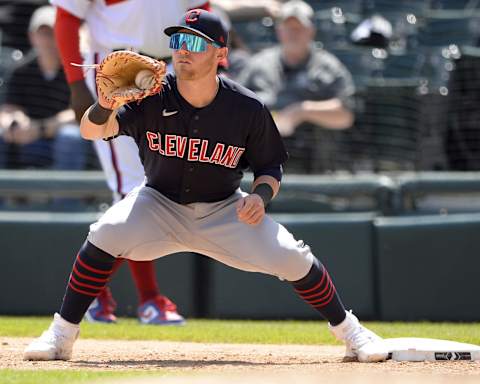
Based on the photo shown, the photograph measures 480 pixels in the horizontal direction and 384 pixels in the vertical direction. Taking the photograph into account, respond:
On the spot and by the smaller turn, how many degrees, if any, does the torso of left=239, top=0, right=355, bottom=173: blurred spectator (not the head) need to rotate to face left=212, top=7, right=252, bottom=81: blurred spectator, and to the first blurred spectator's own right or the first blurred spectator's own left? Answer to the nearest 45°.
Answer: approximately 135° to the first blurred spectator's own right

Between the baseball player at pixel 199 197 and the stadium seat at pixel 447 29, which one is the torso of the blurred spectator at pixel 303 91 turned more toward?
the baseball player

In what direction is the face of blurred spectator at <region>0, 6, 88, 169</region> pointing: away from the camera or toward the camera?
toward the camera

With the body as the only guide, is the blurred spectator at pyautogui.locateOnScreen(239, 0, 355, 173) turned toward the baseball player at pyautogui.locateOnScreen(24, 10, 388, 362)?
yes

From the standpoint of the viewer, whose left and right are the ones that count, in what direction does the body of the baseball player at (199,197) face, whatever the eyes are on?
facing the viewer

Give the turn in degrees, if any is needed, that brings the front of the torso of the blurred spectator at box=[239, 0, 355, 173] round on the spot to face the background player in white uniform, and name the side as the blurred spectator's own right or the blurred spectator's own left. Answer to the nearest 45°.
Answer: approximately 45° to the blurred spectator's own right

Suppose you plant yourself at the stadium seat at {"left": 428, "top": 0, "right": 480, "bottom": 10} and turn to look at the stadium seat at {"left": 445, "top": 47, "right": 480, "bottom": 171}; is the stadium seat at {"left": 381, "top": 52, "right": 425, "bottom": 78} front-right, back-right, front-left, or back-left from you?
front-right

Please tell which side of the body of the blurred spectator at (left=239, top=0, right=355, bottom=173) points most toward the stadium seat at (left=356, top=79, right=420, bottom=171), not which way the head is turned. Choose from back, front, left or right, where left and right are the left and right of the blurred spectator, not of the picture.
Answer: left

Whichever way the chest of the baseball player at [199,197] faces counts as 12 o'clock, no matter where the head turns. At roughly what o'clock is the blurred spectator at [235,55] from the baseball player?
The blurred spectator is roughly at 6 o'clock from the baseball player.

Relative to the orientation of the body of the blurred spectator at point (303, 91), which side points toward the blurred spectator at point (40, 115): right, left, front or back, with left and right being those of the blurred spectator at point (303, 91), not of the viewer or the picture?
right

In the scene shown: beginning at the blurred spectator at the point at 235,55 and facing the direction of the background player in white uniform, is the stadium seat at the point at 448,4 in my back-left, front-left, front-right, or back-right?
back-left

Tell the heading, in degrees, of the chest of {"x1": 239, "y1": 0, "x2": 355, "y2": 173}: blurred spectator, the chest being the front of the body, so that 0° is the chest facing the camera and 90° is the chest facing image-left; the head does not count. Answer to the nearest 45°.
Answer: approximately 0°

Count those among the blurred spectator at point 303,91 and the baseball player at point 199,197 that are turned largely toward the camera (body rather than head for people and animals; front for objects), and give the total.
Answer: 2

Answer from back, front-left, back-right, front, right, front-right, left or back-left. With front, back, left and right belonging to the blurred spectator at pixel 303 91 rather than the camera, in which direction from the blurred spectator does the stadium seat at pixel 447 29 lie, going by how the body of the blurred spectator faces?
back-left
